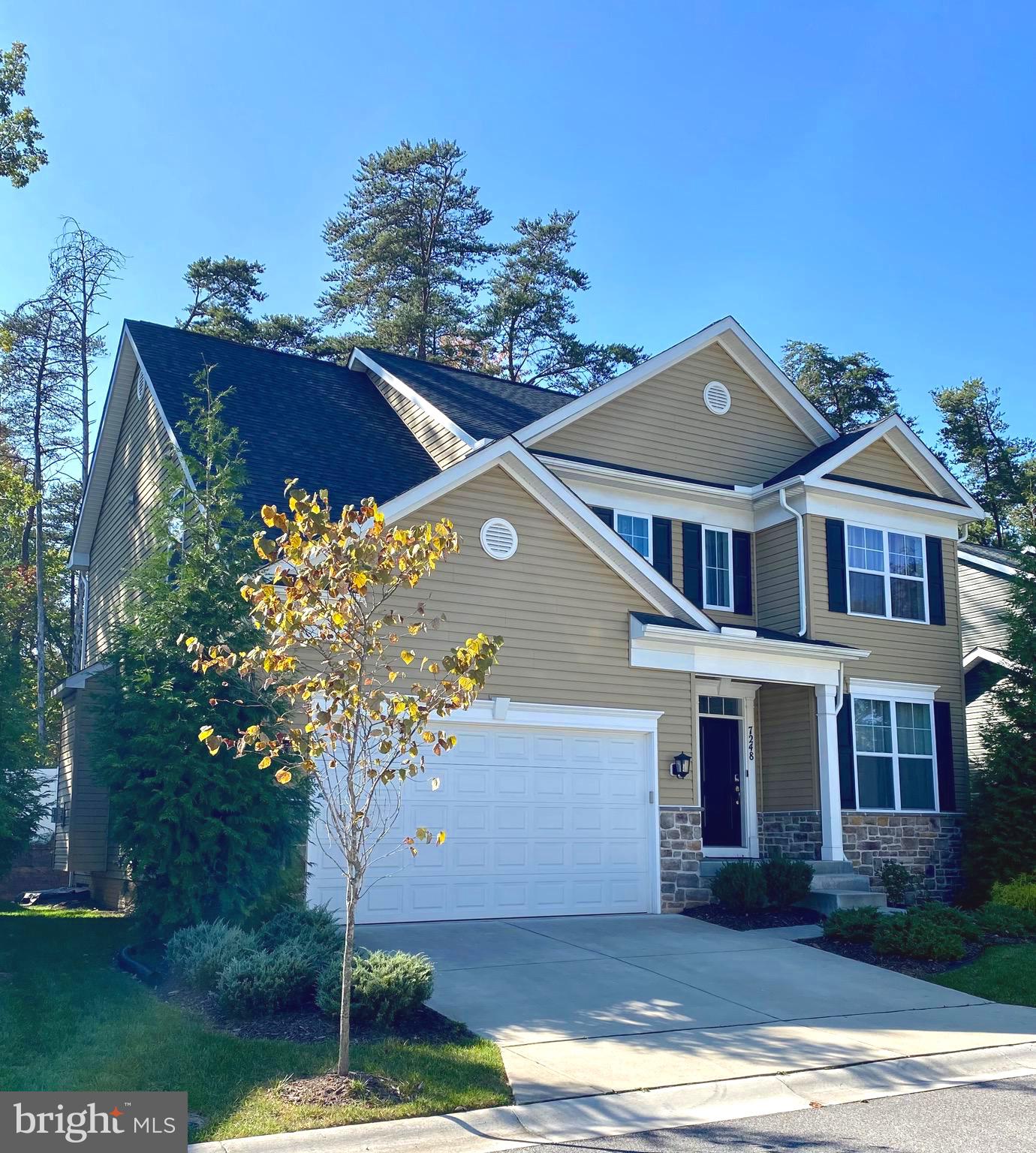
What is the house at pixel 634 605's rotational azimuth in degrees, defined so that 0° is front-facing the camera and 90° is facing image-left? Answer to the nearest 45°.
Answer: approximately 315°

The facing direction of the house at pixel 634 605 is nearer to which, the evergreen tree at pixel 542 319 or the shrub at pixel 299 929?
the shrub

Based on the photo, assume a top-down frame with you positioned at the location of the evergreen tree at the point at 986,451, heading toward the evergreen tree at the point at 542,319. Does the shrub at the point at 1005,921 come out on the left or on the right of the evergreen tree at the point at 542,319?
left

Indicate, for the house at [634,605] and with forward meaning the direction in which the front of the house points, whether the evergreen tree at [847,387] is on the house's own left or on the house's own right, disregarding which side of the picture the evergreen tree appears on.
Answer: on the house's own left

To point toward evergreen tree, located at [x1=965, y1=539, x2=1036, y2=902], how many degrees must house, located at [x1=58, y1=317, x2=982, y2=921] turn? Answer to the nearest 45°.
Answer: approximately 45° to its left

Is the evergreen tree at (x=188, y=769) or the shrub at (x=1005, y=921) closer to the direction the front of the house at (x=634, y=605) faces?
the shrub

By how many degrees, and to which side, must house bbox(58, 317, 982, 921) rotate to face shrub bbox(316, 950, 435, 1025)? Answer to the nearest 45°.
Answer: approximately 45° to its right

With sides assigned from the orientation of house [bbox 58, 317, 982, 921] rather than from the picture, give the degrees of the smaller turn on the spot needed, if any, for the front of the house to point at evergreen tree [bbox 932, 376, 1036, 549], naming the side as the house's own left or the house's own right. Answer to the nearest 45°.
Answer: approximately 90° to the house's own left

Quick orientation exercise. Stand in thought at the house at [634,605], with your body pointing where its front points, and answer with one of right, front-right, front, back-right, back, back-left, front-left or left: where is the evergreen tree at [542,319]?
back-left

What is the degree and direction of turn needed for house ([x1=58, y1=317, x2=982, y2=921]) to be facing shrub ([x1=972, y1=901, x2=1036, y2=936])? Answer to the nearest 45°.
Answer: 0° — it already faces it

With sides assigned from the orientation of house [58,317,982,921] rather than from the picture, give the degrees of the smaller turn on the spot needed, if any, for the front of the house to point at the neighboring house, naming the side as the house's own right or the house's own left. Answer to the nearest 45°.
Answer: approximately 90° to the house's own left

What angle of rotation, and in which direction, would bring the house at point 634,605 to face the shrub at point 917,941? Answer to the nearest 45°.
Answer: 0° — it already faces it

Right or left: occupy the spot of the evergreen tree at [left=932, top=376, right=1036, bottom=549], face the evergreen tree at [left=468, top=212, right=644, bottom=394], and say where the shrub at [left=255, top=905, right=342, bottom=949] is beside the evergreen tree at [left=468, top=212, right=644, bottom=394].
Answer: left
